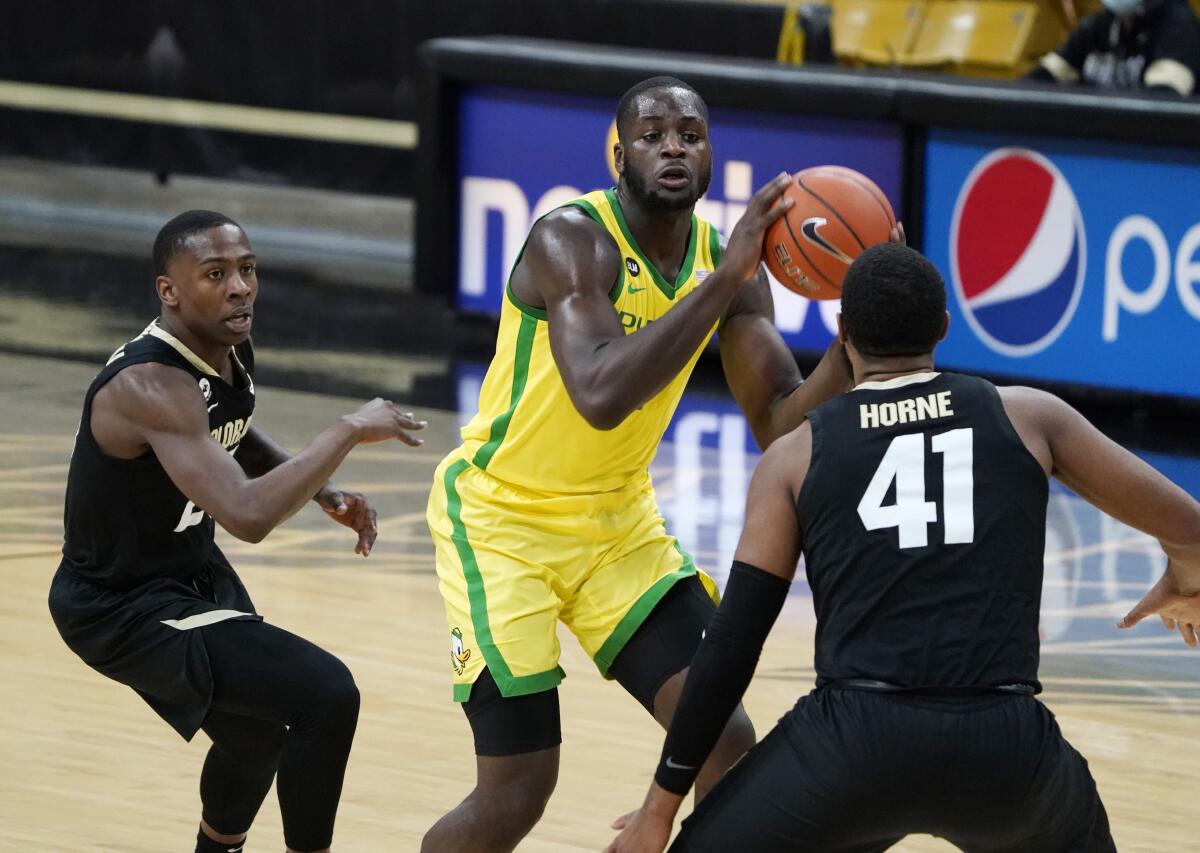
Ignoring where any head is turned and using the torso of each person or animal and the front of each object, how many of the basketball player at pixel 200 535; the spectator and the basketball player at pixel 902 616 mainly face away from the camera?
1

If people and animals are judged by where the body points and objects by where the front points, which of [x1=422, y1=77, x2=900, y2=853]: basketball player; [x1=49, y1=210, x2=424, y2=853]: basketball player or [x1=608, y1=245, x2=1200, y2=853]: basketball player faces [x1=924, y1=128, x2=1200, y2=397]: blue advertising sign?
[x1=608, y1=245, x2=1200, y2=853]: basketball player

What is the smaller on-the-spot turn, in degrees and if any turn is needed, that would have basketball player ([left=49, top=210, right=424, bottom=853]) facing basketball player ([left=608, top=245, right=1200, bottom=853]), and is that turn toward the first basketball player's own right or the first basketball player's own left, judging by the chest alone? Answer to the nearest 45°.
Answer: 0° — they already face them

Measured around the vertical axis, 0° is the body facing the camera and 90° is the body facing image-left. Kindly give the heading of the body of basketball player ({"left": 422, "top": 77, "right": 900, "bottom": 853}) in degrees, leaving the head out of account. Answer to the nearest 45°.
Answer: approximately 315°

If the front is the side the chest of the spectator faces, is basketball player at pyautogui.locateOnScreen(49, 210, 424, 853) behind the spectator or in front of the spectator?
in front

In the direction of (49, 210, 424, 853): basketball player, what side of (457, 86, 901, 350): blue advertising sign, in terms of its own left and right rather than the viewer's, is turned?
front

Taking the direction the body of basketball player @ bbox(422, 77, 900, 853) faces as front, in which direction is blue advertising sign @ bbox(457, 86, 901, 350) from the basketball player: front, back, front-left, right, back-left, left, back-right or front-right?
back-left

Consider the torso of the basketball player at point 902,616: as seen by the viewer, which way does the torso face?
away from the camera

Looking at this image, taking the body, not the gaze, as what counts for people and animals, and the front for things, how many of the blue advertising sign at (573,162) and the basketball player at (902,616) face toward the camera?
1

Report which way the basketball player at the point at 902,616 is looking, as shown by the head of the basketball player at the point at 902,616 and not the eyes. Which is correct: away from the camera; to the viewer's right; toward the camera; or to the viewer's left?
away from the camera

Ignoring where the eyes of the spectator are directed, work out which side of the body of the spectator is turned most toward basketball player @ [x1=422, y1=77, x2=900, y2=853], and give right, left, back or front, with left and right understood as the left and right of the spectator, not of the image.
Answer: front
